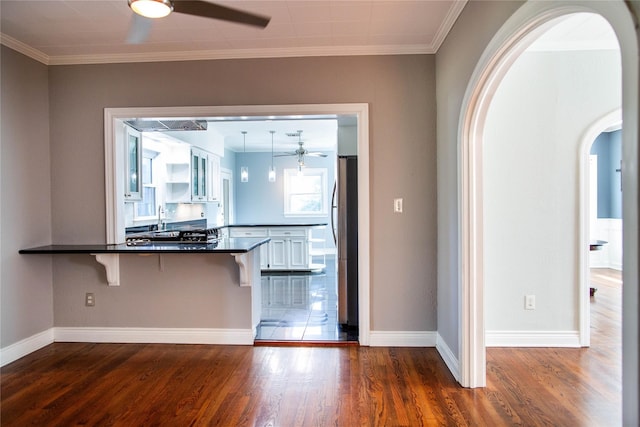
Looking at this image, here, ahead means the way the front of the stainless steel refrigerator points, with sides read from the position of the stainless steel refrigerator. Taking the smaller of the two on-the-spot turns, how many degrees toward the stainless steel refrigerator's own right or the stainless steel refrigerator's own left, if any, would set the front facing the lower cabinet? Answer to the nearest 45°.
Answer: approximately 90° to the stainless steel refrigerator's own right

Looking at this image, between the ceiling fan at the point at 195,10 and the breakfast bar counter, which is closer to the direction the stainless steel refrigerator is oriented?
the breakfast bar counter

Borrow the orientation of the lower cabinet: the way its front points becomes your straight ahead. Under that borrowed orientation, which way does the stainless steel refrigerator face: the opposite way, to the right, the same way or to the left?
to the right

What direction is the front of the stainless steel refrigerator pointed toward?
to the viewer's left

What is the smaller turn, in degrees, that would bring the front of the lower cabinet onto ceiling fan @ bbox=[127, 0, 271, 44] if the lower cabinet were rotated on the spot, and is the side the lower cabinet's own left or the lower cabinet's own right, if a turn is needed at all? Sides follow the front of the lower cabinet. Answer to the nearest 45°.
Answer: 0° — it already faces it
